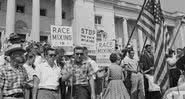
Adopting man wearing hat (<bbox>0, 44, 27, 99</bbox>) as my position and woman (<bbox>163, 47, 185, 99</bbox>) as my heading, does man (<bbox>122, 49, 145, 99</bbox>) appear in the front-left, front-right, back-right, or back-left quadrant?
front-left

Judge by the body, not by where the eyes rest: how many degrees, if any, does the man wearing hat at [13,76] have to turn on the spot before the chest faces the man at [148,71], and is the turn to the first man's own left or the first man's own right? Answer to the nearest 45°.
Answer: approximately 90° to the first man's own left

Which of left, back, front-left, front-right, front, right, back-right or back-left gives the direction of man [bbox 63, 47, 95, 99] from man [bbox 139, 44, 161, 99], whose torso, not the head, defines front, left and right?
right

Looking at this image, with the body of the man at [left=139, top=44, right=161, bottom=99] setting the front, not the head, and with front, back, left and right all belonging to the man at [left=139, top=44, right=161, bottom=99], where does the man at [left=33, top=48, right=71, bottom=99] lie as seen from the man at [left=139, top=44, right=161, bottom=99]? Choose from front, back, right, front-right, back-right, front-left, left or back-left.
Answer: right

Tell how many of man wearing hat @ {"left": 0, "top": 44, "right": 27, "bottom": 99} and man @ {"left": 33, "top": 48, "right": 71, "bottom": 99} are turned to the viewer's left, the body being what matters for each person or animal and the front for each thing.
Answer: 0

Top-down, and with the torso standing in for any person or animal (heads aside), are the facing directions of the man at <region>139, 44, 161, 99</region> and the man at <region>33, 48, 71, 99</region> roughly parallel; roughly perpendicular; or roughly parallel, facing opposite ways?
roughly parallel

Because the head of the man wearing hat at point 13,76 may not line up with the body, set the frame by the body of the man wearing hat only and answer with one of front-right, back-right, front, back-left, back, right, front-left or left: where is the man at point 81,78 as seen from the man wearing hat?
left

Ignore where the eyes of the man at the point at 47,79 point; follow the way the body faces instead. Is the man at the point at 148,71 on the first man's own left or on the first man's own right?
on the first man's own left

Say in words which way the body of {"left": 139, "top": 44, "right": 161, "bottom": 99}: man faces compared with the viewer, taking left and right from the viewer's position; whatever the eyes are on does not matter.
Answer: facing the viewer and to the right of the viewer

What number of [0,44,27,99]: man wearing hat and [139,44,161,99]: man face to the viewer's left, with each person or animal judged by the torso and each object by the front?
0

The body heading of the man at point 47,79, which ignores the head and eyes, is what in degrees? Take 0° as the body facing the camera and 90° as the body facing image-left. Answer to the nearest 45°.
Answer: approximately 315°

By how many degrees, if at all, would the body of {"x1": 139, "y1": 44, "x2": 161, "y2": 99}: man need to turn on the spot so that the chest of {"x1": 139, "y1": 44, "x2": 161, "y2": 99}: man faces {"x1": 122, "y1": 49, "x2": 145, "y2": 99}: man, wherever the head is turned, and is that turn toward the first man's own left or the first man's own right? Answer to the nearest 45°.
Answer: approximately 90° to the first man's own right

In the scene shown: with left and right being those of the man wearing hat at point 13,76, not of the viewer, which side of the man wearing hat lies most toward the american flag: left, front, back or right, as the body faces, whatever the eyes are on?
left

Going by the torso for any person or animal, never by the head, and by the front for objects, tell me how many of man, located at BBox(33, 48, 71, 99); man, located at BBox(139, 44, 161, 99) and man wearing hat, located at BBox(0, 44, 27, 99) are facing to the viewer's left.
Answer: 0
